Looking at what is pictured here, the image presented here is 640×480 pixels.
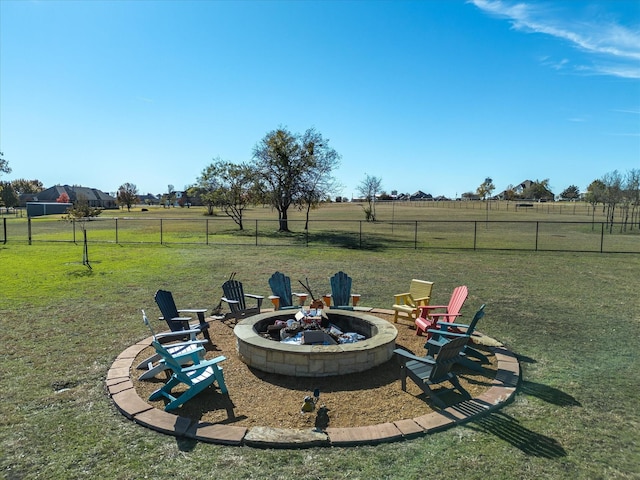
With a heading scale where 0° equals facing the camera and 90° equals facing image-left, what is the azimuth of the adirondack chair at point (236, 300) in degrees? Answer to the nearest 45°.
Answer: approximately 315°

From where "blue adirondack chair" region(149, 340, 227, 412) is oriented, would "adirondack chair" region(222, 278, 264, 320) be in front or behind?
in front

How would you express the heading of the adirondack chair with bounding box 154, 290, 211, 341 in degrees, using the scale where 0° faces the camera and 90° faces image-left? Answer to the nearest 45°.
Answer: approximately 315°

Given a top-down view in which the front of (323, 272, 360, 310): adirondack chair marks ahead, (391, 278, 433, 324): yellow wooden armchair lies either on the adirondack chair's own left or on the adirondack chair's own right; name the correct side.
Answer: on the adirondack chair's own left

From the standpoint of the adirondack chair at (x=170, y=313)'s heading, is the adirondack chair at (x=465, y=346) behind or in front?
in front

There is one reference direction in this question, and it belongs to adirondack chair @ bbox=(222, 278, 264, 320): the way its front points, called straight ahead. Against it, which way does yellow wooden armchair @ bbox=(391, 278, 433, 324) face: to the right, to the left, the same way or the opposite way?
to the right

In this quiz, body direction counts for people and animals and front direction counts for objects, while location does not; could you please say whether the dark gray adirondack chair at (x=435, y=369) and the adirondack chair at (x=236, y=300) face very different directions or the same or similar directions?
very different directions

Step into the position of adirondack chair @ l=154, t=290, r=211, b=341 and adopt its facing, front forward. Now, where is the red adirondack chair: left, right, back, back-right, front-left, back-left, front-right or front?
front-left

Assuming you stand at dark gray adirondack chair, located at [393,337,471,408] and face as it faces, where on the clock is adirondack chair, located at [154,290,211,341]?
The adirondack chair is roughly at 11 o'clock from the dark gray adirondack chair.

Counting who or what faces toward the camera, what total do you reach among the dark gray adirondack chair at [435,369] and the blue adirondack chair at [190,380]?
0

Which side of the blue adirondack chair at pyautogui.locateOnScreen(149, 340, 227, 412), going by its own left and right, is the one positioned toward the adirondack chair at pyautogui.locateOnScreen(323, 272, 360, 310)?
front

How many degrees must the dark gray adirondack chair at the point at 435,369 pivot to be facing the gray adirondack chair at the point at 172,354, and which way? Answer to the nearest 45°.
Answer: approximately 45° to its left

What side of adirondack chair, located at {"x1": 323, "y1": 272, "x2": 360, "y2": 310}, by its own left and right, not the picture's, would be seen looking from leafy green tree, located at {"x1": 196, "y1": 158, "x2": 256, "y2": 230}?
back

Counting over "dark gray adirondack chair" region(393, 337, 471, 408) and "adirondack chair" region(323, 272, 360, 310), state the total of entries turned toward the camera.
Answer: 1

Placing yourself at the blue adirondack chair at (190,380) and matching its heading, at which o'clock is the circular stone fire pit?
The circular stone fire pit is roughly at 1 o'clock from the blue adirondack chair.

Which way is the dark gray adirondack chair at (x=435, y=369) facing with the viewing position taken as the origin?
facing away from the viewer and to the left of the viewer
